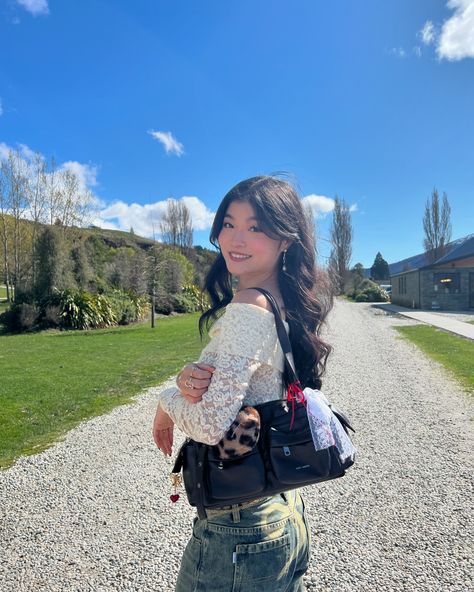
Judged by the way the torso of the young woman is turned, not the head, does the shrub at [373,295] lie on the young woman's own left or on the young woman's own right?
on the young woman's own right

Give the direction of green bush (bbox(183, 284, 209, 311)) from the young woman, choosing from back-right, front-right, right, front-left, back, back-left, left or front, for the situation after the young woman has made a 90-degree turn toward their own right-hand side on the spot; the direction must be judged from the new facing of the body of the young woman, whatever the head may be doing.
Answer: front

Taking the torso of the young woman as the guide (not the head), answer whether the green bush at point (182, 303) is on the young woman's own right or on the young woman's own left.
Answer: on the young woman's own right

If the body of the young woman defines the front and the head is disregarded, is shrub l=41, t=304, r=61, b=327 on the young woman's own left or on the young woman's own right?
on the young woman's own right

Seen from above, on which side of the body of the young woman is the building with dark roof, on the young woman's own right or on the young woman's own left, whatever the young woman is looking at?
on the young woman's own right

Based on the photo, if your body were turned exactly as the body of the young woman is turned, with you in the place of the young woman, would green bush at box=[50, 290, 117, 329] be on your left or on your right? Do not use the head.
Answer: on your right

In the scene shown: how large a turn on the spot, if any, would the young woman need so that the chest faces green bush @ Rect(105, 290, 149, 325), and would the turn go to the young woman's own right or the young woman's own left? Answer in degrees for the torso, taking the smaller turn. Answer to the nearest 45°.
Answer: approximately 90° to the young woman's own right

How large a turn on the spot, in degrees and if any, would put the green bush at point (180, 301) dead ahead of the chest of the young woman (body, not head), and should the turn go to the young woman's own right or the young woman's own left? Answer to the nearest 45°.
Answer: approximately 90° to the young woman's own right

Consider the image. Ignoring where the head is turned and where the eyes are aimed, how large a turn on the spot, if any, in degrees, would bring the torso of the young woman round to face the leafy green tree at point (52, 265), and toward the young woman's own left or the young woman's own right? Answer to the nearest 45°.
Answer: approximately 45° to the young woman's own right
